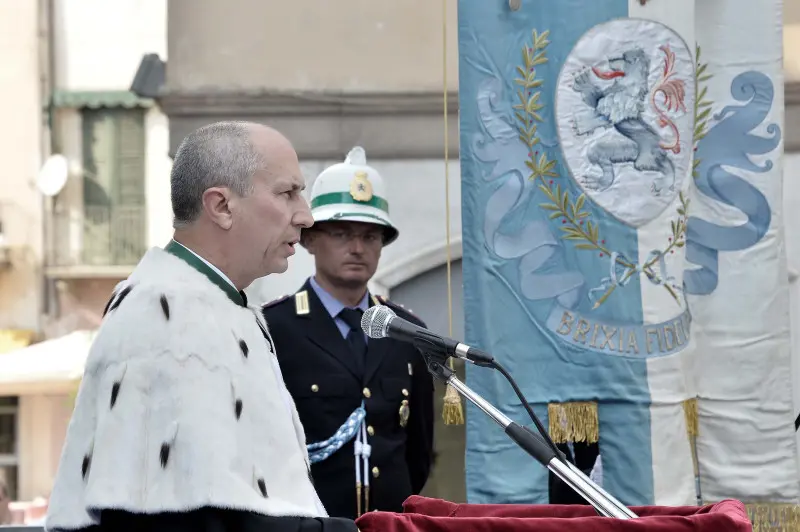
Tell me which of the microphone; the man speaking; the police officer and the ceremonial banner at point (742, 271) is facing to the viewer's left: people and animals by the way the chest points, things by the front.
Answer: the microphone

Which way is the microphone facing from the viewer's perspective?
to the viewer's left

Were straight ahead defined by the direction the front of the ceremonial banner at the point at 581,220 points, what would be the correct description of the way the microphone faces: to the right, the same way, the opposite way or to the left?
to the right

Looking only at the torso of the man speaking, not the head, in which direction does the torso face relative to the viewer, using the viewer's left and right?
facing to the right of the viewer

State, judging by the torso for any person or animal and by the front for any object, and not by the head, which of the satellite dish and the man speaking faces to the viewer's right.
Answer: the man speaking

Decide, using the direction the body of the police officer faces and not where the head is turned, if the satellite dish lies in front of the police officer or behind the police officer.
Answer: behind
